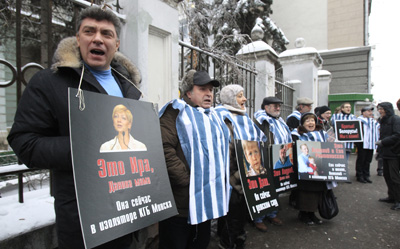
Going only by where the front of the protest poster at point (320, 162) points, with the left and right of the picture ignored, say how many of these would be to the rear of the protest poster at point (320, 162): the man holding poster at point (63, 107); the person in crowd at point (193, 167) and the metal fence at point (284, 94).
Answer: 1

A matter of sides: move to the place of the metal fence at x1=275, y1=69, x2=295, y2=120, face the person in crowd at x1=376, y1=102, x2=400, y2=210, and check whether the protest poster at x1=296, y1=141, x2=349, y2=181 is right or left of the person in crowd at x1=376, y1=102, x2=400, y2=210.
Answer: right

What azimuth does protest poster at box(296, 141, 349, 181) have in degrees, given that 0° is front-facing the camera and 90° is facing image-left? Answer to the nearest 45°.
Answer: approximately 0°

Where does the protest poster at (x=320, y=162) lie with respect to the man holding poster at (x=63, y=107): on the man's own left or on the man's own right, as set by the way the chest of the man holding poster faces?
on the man's own left

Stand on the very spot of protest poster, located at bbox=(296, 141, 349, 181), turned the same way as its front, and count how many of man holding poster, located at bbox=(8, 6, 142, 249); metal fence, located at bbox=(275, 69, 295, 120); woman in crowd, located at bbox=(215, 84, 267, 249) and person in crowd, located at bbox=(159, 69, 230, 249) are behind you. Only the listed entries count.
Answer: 1

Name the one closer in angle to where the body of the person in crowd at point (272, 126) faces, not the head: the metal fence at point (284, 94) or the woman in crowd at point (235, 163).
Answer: the woman in crowd

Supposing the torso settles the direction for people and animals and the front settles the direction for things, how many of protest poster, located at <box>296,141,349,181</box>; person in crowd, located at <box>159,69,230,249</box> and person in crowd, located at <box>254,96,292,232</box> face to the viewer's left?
0

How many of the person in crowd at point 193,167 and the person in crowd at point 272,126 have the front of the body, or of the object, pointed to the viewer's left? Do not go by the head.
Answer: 0

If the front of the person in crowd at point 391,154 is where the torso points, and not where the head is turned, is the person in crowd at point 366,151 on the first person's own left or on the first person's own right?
on the first person's own right

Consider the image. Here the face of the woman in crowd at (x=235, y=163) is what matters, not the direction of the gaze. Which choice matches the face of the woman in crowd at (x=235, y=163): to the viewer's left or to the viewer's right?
to the viewer's right

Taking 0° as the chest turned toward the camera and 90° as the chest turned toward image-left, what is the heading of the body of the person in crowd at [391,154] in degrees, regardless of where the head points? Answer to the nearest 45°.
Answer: approximately 90°
